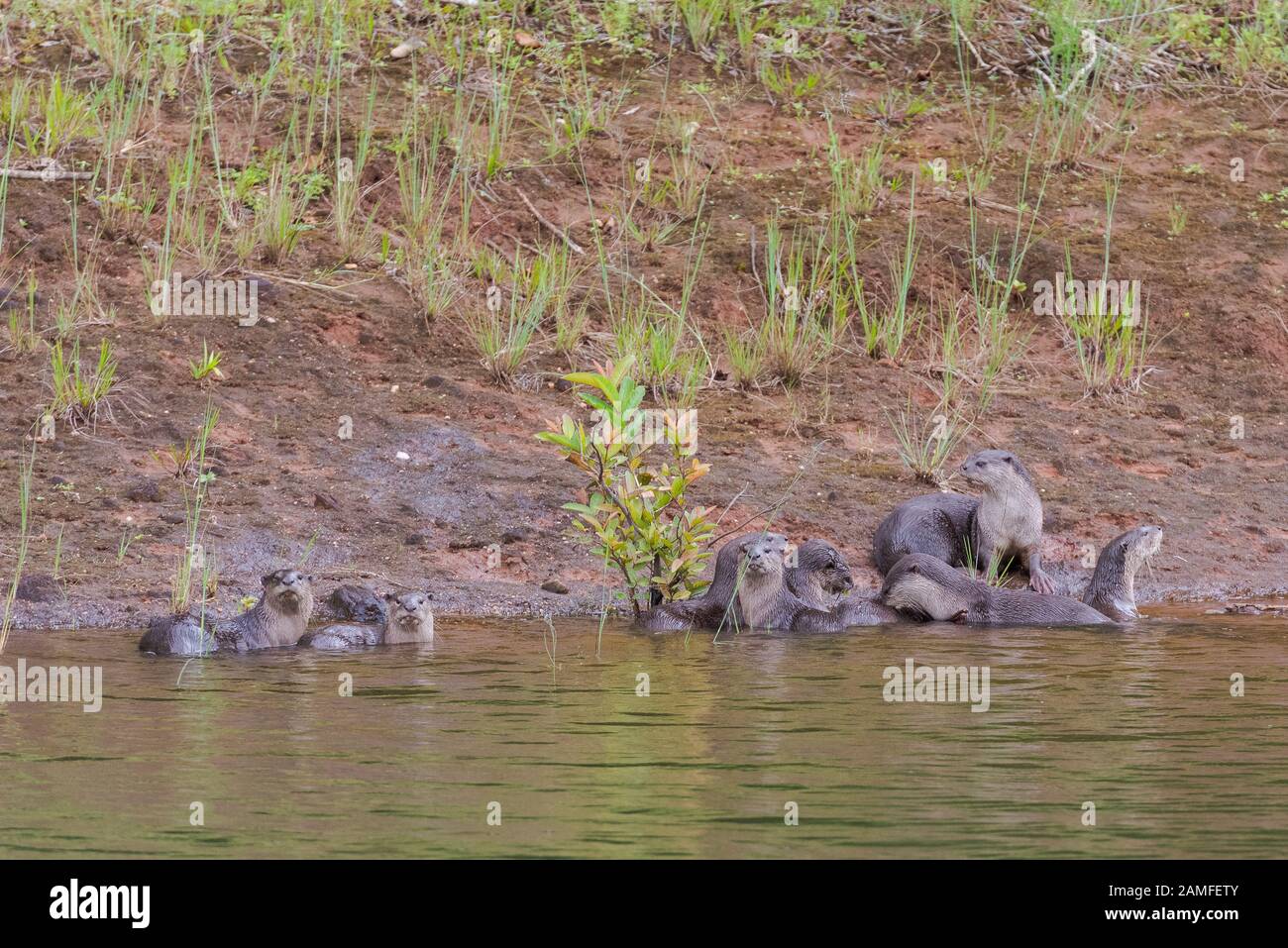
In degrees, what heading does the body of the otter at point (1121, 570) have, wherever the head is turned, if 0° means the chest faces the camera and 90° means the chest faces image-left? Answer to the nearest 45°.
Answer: approximately 270°

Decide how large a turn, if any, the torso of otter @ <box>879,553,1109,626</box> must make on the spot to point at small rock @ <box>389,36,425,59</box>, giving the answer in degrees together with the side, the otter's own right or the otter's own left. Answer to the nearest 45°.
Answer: approximately 45° to the otter's own right

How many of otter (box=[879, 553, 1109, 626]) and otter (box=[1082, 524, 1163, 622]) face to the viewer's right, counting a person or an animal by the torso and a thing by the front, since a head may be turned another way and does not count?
1

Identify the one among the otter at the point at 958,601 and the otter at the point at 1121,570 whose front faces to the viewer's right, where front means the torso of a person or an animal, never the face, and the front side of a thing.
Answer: the otter at the point at 1121,570

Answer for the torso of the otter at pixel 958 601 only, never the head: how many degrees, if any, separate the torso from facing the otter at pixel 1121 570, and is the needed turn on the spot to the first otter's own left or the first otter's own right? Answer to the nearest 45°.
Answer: approximately 135° to the first otter's own right

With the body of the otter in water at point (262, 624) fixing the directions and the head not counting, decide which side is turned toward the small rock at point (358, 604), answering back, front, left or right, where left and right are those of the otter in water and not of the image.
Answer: left

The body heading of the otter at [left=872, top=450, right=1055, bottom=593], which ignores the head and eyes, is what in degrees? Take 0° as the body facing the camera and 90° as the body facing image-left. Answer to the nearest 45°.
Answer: approximately 315°

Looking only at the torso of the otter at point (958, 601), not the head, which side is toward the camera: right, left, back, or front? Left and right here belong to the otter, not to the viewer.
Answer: left

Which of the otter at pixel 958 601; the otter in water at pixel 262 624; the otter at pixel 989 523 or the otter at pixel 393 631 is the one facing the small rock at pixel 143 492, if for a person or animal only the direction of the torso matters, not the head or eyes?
the otter at pixel 958 601

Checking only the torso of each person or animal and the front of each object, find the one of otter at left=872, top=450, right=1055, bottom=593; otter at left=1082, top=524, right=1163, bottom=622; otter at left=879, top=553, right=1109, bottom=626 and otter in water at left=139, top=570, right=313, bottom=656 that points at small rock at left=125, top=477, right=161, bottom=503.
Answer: otter at left=879, top=553, right=1109, bottom=626

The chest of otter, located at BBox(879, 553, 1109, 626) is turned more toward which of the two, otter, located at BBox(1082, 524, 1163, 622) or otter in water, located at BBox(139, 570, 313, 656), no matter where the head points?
the otter in water
